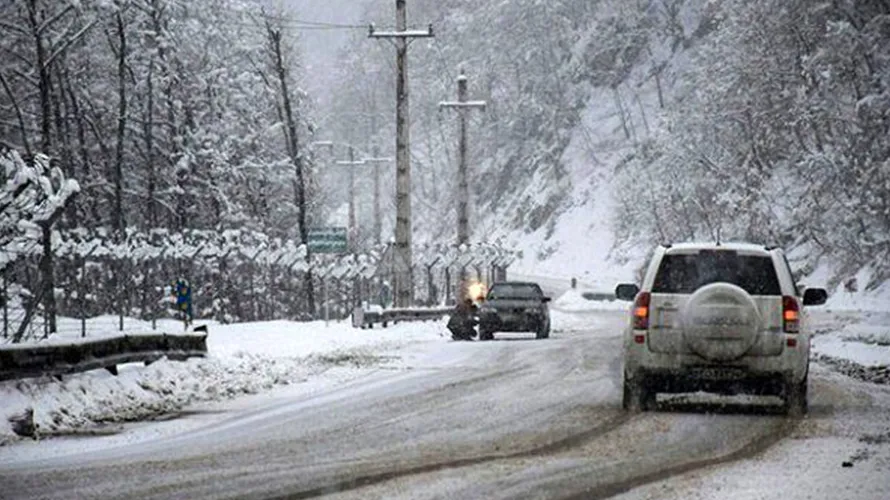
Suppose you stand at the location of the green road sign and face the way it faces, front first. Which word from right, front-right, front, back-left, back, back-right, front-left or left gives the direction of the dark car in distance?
left

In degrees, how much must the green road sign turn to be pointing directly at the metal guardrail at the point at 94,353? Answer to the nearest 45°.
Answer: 0° — it already faces it

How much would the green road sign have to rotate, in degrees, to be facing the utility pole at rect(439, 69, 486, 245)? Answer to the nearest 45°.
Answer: approximately 135° to its left

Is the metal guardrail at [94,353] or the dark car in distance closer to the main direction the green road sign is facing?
the metal guardrail

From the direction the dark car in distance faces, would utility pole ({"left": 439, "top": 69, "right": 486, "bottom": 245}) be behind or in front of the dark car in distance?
behind

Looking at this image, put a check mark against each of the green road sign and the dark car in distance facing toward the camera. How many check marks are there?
2

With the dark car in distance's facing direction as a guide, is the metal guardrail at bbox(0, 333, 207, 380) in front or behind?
in front

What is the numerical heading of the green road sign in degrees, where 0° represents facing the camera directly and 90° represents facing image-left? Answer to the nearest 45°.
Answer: approximately 0°
